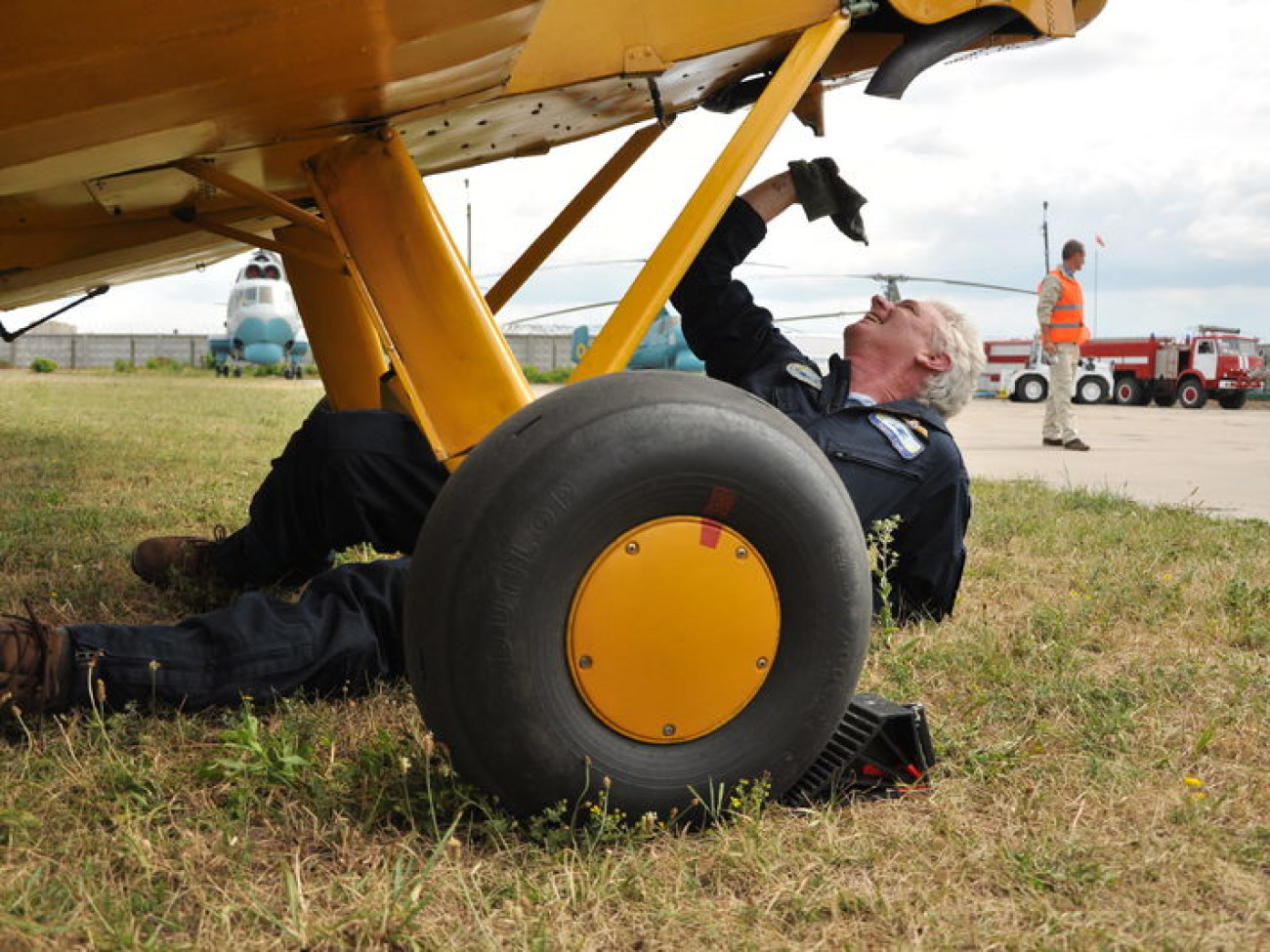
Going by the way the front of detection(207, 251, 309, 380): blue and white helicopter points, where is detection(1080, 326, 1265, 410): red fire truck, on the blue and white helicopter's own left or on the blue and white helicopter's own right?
on the blue and white helicopter's own left

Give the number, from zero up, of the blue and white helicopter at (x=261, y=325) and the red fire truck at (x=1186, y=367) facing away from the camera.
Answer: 0

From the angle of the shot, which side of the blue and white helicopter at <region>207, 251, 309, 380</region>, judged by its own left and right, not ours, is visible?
front

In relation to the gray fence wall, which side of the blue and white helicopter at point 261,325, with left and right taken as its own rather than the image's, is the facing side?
back

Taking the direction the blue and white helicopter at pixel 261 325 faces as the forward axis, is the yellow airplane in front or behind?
in front

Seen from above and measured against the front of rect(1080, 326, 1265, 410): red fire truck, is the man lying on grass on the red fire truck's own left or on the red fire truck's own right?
on the red fire truck's own right

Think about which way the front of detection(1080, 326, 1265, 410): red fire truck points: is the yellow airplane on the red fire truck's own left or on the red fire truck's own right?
on the red fire truck's own right

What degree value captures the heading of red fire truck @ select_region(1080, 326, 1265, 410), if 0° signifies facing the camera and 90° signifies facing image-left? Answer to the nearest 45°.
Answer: approximately 315°
